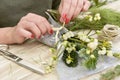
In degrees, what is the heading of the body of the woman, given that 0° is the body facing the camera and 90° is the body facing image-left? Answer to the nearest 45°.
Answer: approximately 315°
